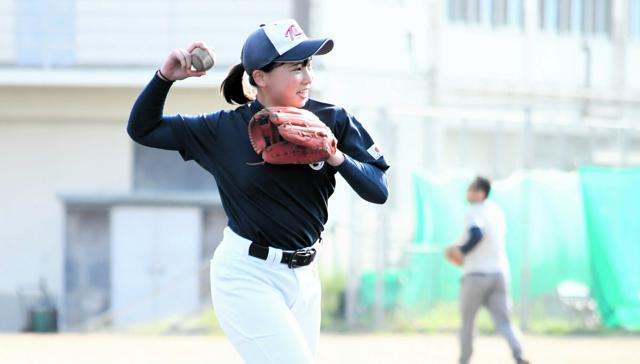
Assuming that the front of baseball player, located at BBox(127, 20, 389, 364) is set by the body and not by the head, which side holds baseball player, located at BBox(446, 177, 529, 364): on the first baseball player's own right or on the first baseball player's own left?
on the first baseball player's own left

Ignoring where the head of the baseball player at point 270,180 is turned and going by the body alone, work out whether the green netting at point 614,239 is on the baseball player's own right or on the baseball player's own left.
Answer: on the baseball player's own left

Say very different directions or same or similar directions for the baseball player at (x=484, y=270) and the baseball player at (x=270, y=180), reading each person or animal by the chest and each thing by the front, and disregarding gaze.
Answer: very different directions

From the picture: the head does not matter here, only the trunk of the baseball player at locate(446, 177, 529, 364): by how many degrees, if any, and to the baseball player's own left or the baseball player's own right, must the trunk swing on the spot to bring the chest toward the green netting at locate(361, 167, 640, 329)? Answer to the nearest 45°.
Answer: approximately 45° to the baseball player's own right
